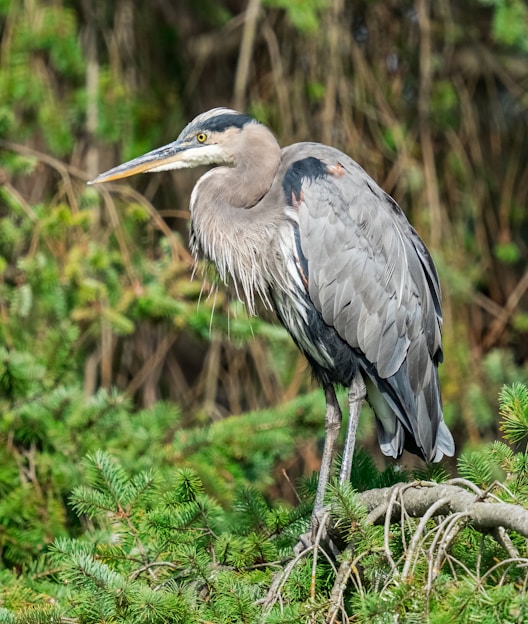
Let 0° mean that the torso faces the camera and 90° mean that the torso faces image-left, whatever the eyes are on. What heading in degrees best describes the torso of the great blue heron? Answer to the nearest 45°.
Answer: approximately 90°
